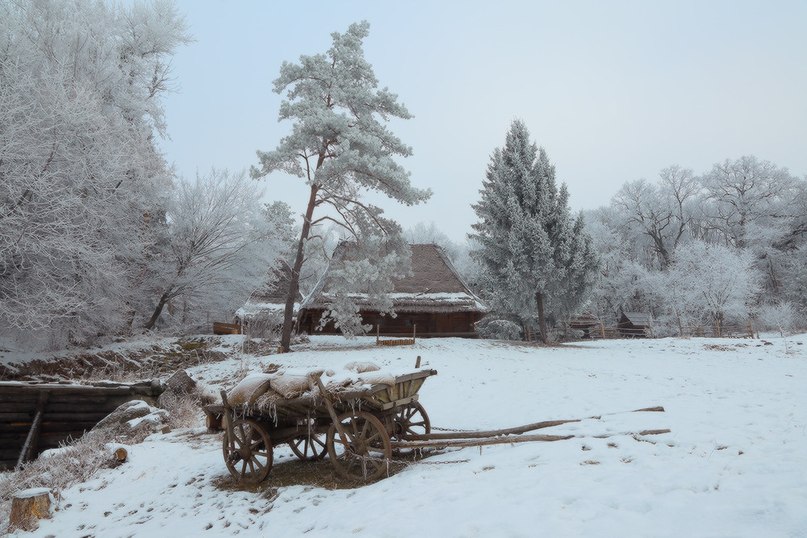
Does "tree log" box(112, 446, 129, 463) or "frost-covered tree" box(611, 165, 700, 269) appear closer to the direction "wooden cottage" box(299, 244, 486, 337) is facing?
the tree log

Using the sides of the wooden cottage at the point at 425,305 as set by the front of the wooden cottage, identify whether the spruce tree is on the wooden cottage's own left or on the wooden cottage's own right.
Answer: on the wooden cottage's own left

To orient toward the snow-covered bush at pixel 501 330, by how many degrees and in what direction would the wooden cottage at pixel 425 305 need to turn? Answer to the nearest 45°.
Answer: approximately 90° to its left

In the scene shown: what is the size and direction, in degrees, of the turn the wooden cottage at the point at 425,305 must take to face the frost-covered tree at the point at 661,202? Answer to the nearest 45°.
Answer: approximately 135° to its left

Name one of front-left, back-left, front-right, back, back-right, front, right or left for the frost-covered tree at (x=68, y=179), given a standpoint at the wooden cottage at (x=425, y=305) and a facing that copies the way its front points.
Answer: front-right

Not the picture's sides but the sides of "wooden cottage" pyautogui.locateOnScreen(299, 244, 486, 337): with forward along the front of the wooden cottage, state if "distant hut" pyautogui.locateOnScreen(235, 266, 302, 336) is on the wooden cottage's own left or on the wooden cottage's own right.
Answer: on the wooden cottage's own right

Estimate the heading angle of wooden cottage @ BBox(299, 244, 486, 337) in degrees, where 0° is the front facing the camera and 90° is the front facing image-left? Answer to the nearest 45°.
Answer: approximately 0°

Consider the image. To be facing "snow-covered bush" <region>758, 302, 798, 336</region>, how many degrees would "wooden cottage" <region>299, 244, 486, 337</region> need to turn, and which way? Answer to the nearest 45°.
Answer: approximately 90° to its left
